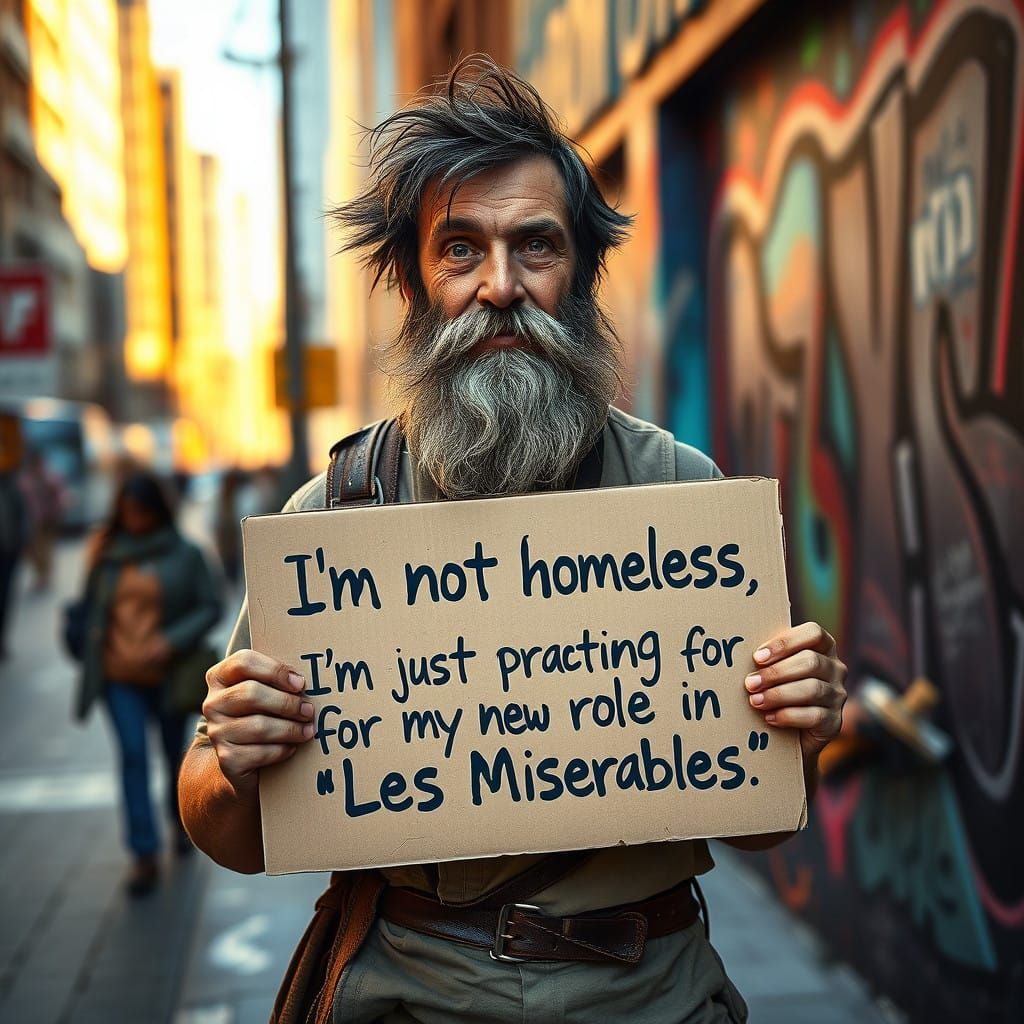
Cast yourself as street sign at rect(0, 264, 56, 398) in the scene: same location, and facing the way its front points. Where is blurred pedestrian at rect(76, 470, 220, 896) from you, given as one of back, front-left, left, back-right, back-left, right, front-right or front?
front

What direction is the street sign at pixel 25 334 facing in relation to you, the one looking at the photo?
facing the viewer

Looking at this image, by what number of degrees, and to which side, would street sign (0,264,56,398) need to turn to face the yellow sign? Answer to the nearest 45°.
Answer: approximately 135° to its left

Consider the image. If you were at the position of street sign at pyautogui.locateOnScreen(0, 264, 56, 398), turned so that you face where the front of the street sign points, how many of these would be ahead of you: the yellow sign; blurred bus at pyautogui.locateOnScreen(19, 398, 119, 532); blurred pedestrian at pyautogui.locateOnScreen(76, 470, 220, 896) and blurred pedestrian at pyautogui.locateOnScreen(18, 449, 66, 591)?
1

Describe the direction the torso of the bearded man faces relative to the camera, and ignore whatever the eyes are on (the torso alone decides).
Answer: toward the camera

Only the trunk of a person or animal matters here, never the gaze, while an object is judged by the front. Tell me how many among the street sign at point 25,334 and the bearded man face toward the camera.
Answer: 2

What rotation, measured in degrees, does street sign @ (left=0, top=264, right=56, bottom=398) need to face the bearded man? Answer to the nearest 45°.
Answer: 0° — it already faces them

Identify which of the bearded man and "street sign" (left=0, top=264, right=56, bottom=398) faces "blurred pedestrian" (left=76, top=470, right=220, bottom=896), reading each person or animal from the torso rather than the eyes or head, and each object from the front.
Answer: the street sign
